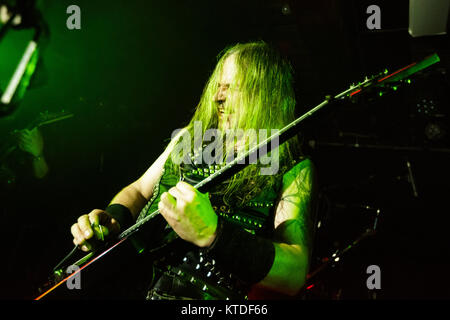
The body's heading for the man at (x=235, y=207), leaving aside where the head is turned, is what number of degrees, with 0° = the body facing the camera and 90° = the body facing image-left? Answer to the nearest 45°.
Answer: approximately 45°
